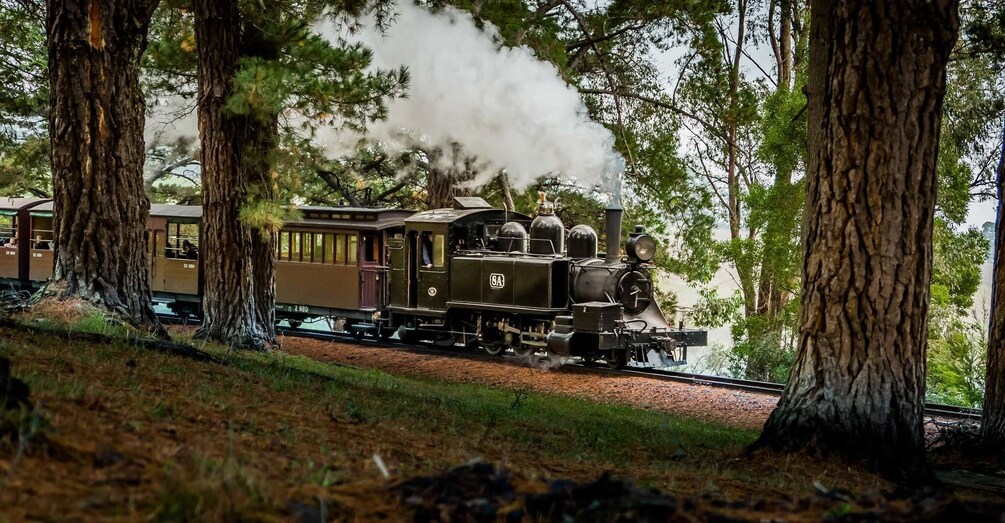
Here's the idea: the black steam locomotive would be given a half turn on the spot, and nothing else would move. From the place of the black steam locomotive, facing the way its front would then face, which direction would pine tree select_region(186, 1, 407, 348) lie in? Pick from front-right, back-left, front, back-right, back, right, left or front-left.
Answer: left

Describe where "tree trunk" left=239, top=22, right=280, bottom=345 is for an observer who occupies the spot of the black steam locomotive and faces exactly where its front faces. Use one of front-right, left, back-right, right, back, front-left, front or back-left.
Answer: right

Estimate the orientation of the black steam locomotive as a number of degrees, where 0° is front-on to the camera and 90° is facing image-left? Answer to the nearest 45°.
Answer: approximately 315°

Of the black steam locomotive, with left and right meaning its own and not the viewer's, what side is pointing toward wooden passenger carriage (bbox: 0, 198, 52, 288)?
back

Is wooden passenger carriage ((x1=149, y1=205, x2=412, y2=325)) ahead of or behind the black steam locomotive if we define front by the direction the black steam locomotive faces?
behind
